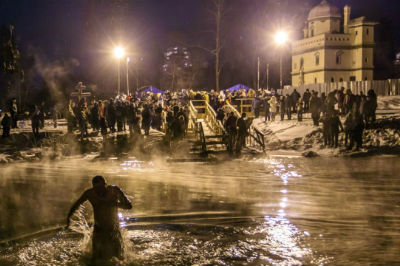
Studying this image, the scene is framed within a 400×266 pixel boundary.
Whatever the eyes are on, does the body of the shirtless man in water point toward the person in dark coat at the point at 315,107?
no

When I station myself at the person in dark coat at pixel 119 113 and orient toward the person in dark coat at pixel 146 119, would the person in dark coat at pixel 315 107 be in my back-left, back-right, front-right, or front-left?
front-left
